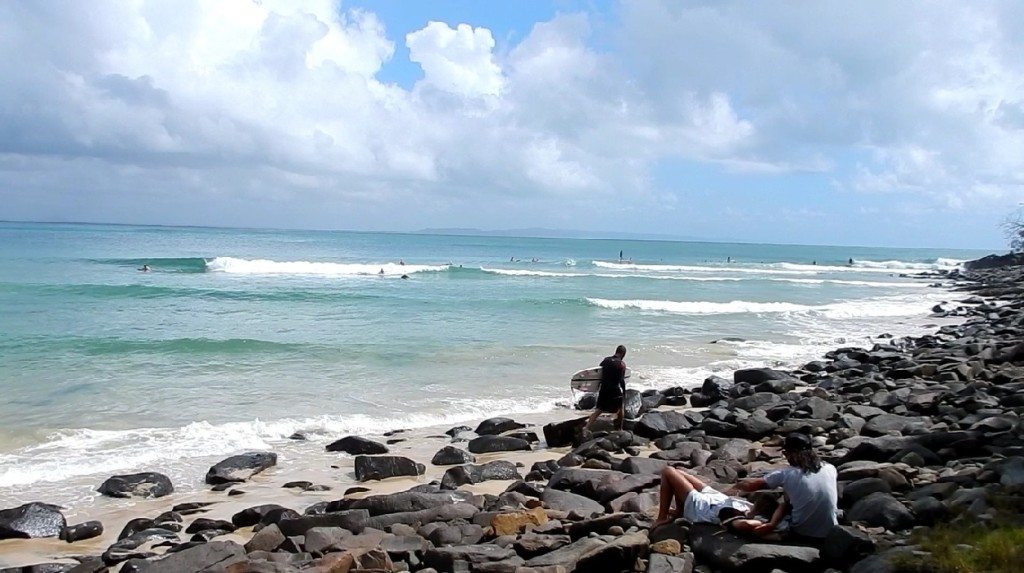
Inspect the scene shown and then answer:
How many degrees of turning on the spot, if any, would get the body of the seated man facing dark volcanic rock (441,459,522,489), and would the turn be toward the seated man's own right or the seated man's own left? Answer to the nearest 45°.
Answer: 0° — they already face it

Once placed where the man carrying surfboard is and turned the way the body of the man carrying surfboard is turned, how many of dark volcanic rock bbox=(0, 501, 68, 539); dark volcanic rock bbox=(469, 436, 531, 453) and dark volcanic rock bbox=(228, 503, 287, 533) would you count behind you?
3

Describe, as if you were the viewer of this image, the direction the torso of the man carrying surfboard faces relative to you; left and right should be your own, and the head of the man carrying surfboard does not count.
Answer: facing away from the viewer and to the right of the viewer

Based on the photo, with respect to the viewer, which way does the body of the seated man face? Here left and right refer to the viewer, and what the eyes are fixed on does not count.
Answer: facing away from the viewer and to the left of the viewer

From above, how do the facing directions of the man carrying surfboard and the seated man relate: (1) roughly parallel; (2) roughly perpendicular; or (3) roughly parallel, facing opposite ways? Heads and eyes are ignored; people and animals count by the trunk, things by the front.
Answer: roughly perpendicular

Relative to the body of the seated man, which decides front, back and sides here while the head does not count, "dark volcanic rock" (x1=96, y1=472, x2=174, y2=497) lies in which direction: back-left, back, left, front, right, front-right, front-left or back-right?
front-left

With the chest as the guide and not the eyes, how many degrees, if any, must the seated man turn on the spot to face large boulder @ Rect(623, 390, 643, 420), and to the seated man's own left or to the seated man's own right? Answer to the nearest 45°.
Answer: approximately 45° to the seated man's own right

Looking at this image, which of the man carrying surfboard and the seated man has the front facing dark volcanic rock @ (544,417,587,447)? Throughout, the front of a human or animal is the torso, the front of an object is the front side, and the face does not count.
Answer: the seated man

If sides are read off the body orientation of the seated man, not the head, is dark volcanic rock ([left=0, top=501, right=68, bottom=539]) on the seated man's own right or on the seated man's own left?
on the seated man's own left

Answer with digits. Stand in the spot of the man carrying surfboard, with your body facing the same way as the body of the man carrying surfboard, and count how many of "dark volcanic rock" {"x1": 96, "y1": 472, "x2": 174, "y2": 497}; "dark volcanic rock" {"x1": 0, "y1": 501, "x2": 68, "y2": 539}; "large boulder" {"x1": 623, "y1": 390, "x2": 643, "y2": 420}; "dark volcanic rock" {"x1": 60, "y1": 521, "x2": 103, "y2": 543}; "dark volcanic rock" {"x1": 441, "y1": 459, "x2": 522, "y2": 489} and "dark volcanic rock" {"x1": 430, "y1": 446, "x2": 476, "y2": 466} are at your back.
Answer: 5

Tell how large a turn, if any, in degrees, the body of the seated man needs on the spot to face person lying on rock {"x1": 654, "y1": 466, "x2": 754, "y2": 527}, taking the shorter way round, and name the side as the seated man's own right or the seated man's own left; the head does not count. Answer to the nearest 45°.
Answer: approximately 45° to the seated man's own left
